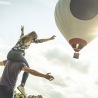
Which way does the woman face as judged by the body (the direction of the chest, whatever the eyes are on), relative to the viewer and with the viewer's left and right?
facing away from the viewer and to the right of the viewer

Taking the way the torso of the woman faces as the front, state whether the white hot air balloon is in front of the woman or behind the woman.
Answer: in front
